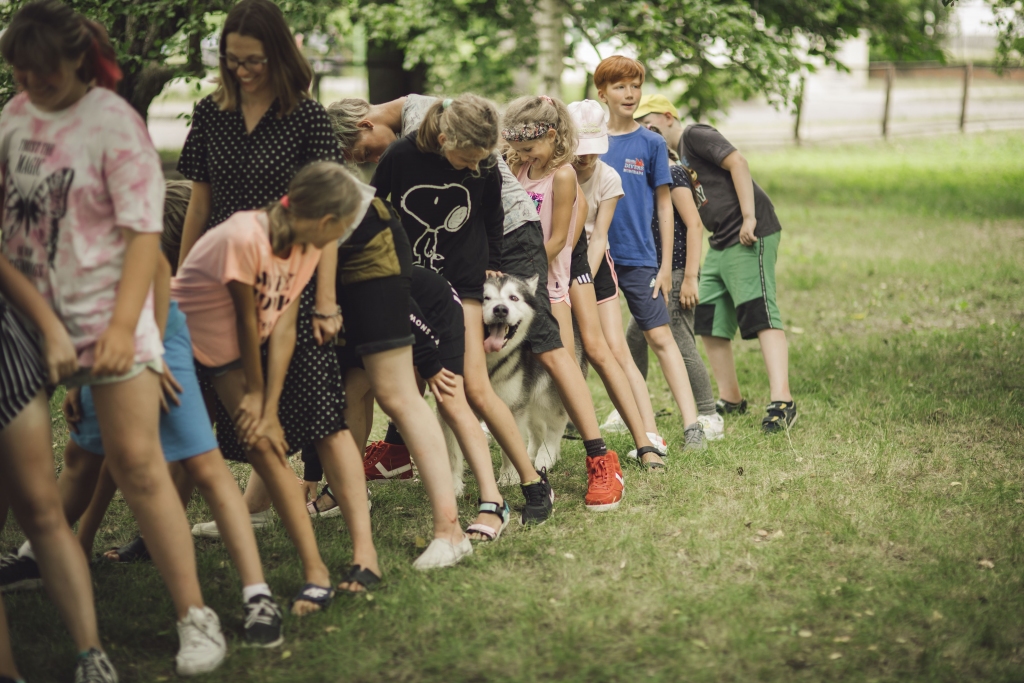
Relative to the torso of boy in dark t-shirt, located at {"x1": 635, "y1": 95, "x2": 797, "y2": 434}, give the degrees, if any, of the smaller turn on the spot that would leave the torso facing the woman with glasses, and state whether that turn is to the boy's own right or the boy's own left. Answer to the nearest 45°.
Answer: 0° — they already face them

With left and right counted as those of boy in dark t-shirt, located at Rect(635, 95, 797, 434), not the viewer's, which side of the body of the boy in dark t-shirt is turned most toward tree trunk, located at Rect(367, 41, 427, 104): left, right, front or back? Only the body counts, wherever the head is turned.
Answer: right

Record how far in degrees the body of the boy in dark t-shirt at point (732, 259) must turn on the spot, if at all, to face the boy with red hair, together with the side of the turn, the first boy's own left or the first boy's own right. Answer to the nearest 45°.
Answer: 0° — they already face them

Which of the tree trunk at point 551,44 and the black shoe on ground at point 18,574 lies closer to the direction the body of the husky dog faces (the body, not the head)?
the black shoe on ground

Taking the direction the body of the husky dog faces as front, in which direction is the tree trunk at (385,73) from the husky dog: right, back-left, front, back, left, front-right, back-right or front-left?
back-right

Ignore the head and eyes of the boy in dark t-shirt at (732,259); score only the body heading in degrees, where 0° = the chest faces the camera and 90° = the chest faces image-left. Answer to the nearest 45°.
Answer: approximately 45°

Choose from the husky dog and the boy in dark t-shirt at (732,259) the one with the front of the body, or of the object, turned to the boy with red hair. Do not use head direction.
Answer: the boy in dark t-shirt
